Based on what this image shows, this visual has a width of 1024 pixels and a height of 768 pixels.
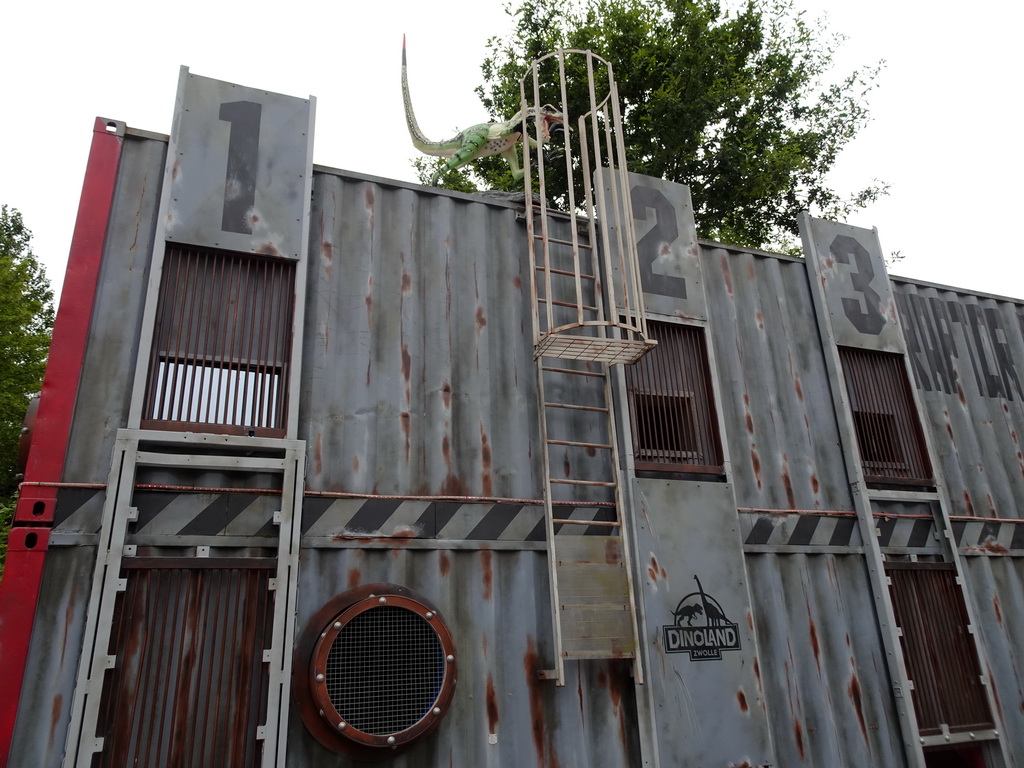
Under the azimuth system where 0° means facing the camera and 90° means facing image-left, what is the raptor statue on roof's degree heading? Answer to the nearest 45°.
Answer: approximately 270°

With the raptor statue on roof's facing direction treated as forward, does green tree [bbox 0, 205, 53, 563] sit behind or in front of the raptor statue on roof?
behind

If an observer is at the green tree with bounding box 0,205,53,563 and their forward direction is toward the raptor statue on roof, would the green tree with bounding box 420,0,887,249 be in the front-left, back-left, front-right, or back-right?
front-left

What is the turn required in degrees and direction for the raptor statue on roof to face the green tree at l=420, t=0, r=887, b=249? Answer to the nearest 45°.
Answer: approximately 45° to its left
